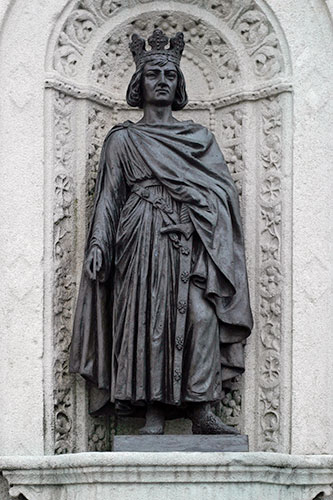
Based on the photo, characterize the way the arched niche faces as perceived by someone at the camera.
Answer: facing the viewer

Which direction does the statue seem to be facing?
toward the camera
